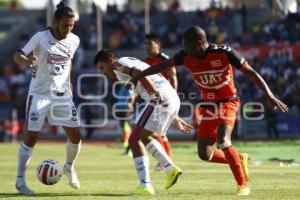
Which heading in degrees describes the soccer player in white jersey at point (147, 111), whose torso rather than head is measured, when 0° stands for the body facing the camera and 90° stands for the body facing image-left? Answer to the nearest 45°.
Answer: approximately 90°

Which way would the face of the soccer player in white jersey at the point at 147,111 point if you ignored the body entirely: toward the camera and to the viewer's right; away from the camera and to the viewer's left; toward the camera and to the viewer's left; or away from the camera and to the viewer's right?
toward the camera and to the viewer's left

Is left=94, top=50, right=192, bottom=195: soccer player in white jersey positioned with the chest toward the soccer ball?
yes

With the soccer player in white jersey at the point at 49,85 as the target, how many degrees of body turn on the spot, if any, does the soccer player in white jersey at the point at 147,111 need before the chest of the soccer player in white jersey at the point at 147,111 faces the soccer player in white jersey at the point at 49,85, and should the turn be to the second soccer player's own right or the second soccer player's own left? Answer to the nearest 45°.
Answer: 0° — they already face them

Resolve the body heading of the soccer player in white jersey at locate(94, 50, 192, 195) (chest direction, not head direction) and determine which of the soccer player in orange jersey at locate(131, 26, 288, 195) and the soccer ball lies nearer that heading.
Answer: the soccer ball

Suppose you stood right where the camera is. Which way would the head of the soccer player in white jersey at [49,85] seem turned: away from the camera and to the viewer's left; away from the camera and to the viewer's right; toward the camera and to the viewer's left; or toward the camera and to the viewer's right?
toward the camera and to the viewer's right

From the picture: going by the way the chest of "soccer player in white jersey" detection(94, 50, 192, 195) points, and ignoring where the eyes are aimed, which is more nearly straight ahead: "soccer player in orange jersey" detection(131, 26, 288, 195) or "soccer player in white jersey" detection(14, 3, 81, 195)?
the soccer player in white jersey
